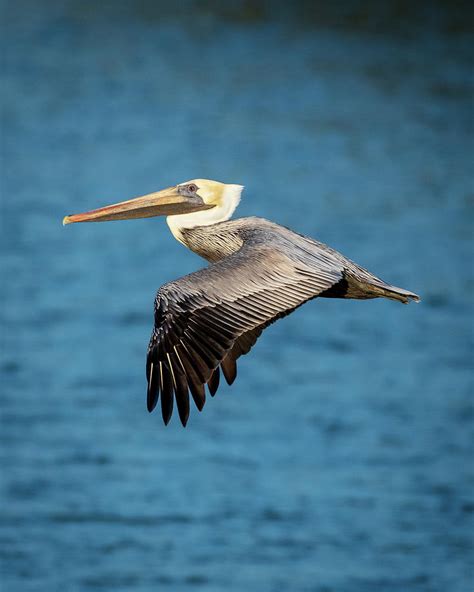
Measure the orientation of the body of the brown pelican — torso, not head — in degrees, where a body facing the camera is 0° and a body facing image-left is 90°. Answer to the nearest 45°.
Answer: approximately 90°
